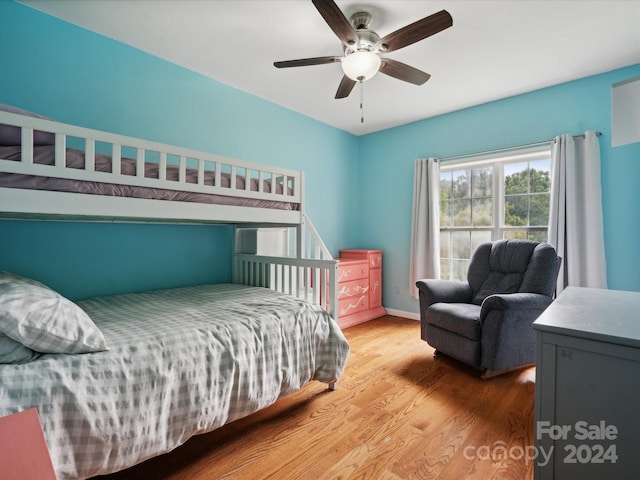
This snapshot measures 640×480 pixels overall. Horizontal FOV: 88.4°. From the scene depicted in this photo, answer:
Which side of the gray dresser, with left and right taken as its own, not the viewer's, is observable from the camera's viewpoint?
left

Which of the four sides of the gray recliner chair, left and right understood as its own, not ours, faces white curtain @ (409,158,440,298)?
right

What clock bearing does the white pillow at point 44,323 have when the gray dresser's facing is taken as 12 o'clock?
The white pillow is roughly at 11 o'clock from the gray dresser.

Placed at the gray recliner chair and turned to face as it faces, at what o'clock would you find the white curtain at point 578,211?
The white curtain is roughly at 6 o'clock from the gray recliner chair.

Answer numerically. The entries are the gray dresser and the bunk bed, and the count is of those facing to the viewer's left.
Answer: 1

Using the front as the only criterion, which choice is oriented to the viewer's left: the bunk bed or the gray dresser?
the gray dresser

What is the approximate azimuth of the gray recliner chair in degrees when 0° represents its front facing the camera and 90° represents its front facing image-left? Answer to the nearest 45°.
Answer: approximately 45°
